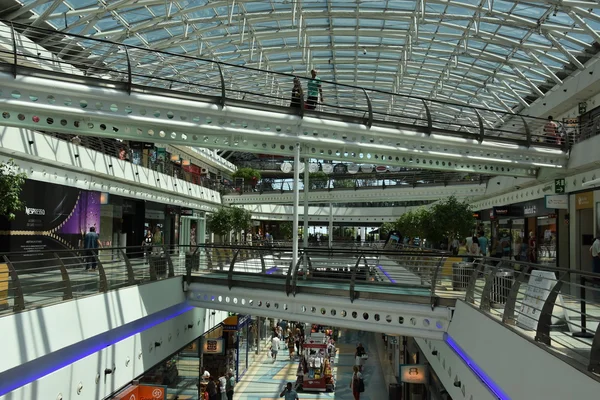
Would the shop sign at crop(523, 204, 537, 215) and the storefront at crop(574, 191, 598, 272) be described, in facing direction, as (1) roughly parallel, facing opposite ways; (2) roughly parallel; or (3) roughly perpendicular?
roughly parallel

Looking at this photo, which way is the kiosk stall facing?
toward the camera

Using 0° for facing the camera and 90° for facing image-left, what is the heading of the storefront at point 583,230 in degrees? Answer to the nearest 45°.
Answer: approximately 45°

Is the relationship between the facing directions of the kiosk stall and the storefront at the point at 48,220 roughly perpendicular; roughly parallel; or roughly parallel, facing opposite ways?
roughly perpendicular

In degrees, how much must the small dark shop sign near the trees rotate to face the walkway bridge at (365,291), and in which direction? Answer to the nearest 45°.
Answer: approximately 45° to its left

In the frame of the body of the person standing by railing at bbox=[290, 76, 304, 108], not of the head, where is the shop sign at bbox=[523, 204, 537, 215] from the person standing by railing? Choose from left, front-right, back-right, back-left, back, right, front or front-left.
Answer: back-left

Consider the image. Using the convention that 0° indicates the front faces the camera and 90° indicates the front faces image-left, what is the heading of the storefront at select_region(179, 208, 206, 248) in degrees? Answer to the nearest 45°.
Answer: approximately 315°

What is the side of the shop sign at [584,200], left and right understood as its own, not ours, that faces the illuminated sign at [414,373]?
front

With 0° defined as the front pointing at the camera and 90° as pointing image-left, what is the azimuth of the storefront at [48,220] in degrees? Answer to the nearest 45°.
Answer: approximately 315°

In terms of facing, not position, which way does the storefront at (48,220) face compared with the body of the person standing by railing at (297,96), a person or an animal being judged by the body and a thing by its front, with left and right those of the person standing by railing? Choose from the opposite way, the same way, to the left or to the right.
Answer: to the left

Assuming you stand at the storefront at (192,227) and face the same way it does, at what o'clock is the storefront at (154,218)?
the storefront at (154,218) is roughly at 2 o'clock from the storefront at (192,227).

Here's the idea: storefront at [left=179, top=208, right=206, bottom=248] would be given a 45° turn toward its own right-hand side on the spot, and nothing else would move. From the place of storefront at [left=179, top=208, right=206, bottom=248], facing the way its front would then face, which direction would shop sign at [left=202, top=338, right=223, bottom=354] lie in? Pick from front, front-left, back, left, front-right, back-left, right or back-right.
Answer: front

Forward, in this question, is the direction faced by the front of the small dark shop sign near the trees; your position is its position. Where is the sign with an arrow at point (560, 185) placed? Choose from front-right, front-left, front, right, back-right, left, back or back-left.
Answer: front-left

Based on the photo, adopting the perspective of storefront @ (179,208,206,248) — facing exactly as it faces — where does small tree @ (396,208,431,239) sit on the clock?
The small tree is roughly at 12 o'clock from the storefront.

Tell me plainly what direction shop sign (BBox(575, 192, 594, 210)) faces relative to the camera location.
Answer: facing the viewer and to the left of the viewer
